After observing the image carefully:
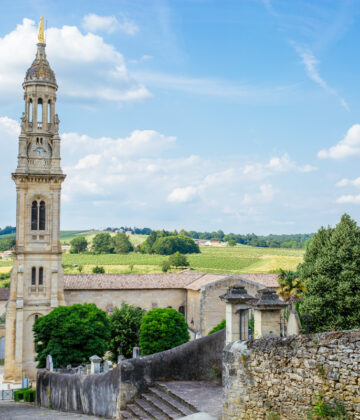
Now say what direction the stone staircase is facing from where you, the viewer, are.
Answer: facing the viewer and to the left of the viewer

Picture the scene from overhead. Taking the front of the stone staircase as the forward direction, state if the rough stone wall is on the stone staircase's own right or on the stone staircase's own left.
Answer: on the stone staircase's own left

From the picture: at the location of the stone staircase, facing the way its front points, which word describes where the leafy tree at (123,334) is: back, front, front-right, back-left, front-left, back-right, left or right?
back-right

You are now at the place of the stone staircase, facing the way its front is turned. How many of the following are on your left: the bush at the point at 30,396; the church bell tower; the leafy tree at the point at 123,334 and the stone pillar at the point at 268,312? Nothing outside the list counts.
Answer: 1

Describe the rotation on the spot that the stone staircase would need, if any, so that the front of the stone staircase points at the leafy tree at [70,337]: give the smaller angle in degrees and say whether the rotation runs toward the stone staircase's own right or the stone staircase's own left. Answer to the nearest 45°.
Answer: approximately 135° to the stone staircase's own right

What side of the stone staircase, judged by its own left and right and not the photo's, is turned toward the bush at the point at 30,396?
right

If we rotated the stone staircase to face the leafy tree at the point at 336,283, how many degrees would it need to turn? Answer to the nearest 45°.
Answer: approximately 180°

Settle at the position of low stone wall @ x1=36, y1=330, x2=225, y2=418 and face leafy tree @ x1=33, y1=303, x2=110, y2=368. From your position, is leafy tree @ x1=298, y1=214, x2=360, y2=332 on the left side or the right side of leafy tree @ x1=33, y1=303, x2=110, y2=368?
right

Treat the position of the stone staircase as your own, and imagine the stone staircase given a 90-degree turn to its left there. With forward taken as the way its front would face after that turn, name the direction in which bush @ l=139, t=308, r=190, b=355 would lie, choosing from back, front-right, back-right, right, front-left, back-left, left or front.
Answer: back-left
